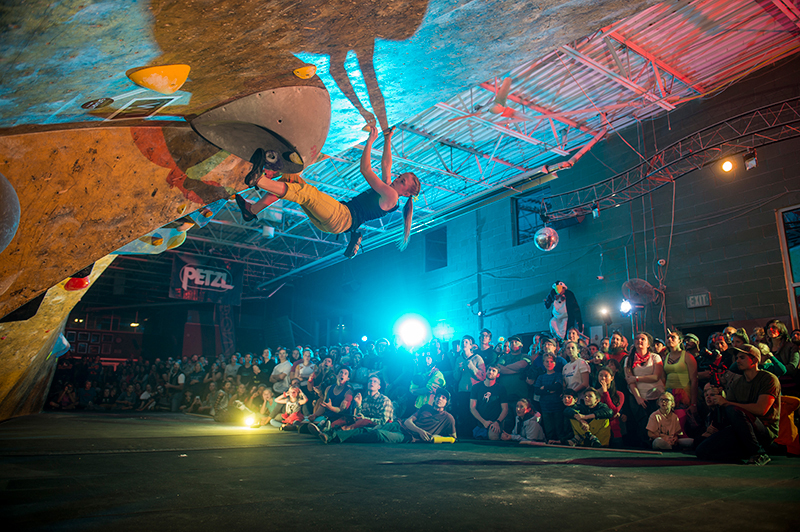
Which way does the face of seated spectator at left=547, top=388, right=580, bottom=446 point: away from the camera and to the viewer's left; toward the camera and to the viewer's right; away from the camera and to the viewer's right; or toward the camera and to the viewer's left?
toward the camera and to the viewer's left

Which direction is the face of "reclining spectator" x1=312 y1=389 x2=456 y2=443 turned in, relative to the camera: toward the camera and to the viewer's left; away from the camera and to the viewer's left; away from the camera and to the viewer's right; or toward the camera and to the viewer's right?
toward the camera and to the viewer's left

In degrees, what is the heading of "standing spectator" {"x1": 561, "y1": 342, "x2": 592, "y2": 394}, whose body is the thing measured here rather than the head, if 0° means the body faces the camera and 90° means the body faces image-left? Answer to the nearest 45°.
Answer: approximately 45°

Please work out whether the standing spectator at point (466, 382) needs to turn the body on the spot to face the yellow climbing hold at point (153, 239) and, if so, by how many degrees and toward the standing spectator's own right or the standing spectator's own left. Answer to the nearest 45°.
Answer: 0° — they already face it

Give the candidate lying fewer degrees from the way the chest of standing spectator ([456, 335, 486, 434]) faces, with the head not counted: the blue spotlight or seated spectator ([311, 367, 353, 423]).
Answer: the seated spectator

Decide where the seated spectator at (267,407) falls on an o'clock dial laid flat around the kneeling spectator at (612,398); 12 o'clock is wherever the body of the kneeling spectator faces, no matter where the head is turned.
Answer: The seated spectator is roughly at 2 o'clock from the kneeling spectator.

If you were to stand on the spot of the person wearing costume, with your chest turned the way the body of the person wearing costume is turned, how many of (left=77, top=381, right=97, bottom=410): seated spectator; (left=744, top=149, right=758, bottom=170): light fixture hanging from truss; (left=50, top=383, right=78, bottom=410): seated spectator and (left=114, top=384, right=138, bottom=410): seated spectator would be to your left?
1

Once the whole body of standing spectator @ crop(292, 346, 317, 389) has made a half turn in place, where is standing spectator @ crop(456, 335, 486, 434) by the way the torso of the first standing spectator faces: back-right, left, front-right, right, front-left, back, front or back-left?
back-right

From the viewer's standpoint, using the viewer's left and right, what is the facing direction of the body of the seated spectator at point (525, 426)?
facing the viewer and to the left of the viewer

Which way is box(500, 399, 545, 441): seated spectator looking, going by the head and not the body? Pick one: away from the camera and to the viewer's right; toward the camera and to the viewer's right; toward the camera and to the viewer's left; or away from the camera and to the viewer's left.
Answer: toward the camera and to the viewer's left

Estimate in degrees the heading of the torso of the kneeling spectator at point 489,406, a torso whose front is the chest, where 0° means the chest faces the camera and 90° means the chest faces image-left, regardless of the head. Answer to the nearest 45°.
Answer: approximately 0°

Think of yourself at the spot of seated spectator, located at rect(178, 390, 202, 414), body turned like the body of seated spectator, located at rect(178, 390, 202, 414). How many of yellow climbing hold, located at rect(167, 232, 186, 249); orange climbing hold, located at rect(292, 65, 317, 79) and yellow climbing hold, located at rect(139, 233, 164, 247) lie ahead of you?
3

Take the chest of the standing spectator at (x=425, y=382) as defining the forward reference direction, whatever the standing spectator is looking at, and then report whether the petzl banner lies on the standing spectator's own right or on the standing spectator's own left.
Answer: on the standing spectator's own right

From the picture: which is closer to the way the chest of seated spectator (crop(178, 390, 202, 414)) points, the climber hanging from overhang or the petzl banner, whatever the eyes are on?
the climber hanging from overhang
